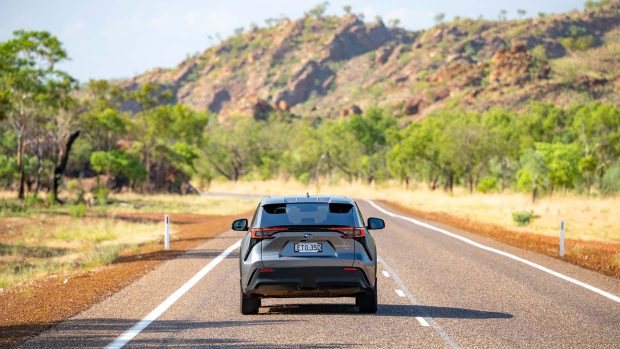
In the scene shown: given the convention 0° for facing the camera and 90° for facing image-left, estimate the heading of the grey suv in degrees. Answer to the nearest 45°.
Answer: approximately 180°
